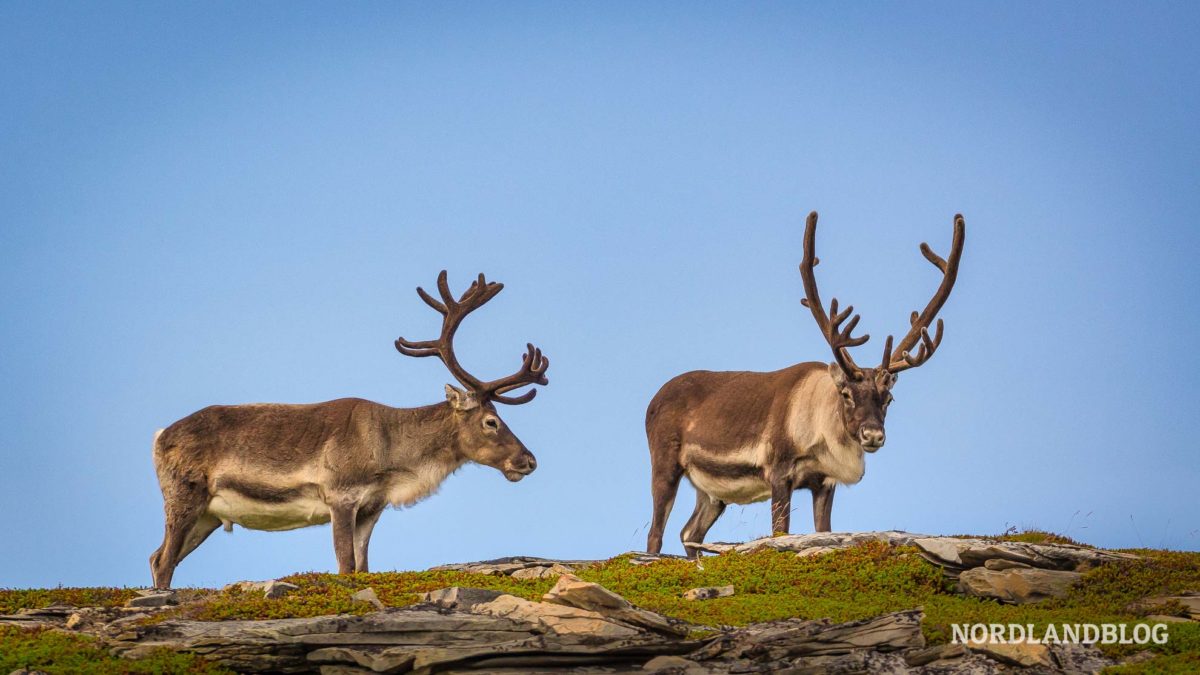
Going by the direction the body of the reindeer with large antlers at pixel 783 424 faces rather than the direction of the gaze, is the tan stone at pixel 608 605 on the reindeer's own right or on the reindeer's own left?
on the reindeer's own right

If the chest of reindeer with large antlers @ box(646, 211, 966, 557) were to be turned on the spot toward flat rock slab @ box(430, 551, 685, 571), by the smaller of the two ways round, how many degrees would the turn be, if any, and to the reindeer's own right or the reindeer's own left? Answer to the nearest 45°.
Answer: approximately 90° to the reindeer's own right

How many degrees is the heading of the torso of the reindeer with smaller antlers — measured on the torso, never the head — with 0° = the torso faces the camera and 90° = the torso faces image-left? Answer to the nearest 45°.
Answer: approximately 270°

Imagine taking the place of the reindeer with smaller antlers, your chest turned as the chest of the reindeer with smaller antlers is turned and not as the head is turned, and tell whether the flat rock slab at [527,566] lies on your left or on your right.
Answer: on your right

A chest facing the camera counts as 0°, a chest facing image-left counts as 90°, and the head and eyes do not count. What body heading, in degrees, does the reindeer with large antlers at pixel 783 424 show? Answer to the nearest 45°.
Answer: approximately 315°

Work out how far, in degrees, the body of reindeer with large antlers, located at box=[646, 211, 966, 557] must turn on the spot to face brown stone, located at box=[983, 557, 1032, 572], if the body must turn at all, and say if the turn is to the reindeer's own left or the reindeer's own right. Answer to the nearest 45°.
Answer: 0° — it already faces it

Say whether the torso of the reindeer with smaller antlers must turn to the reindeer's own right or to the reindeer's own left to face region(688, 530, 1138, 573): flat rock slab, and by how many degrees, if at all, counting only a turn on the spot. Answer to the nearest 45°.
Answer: approximately 45° to the reindeer's own right
